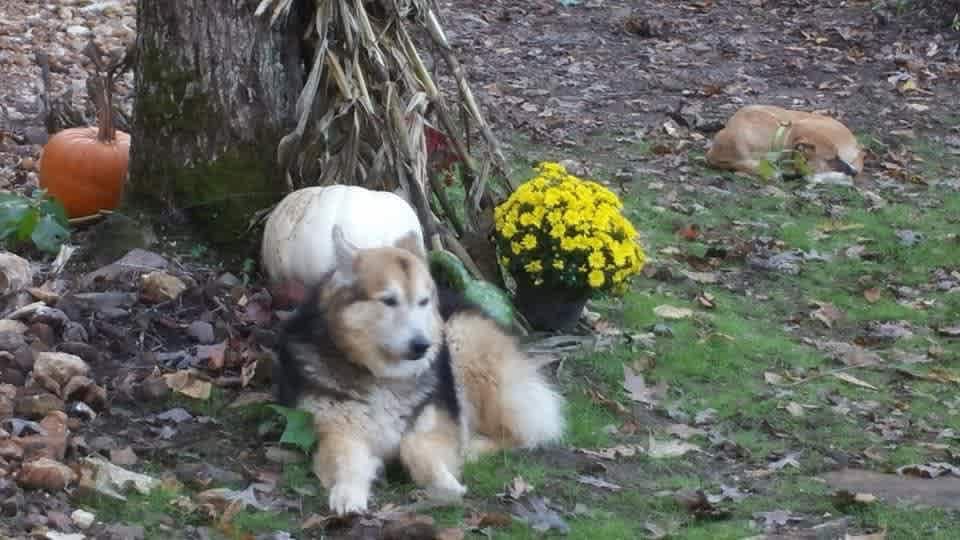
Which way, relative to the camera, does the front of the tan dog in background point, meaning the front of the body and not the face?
to the viewer's right

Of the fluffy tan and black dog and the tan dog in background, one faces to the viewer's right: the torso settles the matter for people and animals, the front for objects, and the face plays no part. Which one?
the tan dog in background

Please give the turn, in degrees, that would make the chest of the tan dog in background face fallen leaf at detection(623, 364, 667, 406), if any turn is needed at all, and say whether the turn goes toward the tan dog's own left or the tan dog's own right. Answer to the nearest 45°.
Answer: approximately 90° to the tan dog's own right

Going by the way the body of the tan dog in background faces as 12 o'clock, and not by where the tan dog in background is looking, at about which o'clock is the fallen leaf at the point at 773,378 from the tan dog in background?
The fallen leaf is roughly at 3 o'clock from the tan dog in background.

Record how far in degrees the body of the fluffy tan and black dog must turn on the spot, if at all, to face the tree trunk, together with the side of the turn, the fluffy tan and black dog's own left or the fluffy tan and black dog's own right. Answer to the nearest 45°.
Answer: approximately 90° to the fluffy tan and black dog's own right

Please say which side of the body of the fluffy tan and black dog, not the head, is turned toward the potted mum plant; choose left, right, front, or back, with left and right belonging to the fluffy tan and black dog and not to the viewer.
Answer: back

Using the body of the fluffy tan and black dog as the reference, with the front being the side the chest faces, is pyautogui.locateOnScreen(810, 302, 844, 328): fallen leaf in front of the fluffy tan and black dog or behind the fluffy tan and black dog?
behind

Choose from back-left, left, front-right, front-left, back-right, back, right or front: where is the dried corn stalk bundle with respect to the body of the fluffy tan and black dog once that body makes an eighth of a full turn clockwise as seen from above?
right

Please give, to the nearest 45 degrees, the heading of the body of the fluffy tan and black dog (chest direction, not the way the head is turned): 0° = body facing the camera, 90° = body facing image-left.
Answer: approximately 45°

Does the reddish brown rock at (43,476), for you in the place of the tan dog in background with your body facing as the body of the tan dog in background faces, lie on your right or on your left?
on your right

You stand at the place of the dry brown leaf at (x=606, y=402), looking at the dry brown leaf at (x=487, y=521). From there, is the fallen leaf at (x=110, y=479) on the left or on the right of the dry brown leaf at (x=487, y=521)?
right

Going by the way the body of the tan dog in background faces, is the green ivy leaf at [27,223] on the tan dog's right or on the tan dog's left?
on the tan dog's right

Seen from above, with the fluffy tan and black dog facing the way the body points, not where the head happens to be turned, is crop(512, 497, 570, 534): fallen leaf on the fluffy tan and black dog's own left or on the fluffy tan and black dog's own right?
on the fluffy tan and black dog's own left

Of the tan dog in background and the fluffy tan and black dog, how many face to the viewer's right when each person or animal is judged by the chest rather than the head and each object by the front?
1

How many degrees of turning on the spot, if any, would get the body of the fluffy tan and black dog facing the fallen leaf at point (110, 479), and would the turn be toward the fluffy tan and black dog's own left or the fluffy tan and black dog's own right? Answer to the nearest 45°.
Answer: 0° — it already faces it

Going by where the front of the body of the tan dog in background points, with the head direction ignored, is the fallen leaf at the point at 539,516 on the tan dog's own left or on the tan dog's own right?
on the tan dog's own right
